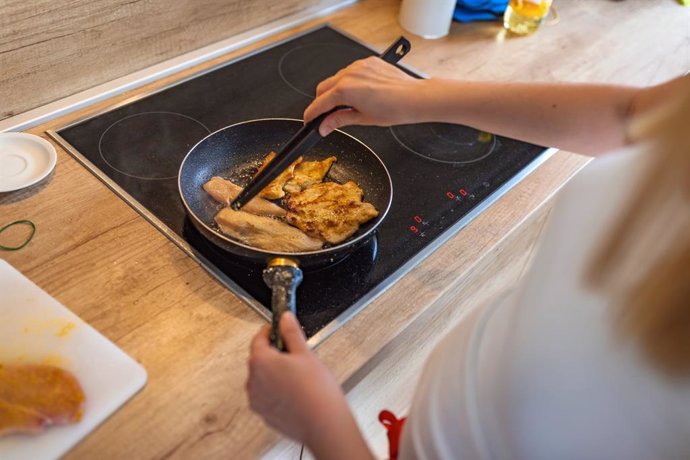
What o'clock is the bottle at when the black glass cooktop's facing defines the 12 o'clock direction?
The bottle is roughly at 9 o'clock from the black glass cooktop.

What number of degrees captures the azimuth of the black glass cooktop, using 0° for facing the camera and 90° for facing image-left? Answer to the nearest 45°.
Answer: approximately 315°

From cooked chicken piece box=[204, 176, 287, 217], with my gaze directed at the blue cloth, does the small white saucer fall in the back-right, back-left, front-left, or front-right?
back-left

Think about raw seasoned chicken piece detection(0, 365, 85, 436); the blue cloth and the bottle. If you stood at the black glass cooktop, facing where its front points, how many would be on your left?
2

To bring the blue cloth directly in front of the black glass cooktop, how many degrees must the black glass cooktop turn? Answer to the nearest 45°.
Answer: approximately 90° to its left
